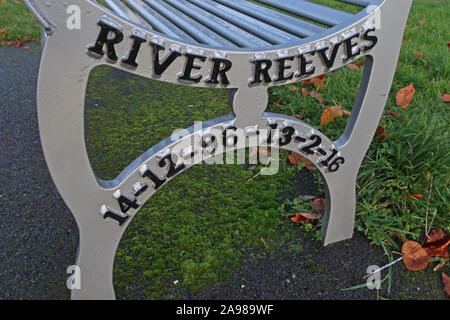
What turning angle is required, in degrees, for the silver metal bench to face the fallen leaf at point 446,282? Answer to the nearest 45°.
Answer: approximately 135° to its left

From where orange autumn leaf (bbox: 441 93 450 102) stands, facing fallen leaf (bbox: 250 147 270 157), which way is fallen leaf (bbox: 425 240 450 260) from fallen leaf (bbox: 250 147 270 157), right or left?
left

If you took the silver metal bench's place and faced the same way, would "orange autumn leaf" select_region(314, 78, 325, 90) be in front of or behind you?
behind

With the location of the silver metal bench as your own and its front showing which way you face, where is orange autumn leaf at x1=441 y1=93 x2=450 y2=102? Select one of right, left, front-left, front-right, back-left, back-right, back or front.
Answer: back

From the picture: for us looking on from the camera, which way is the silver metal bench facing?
facing the viewer and to the left of the viewer
